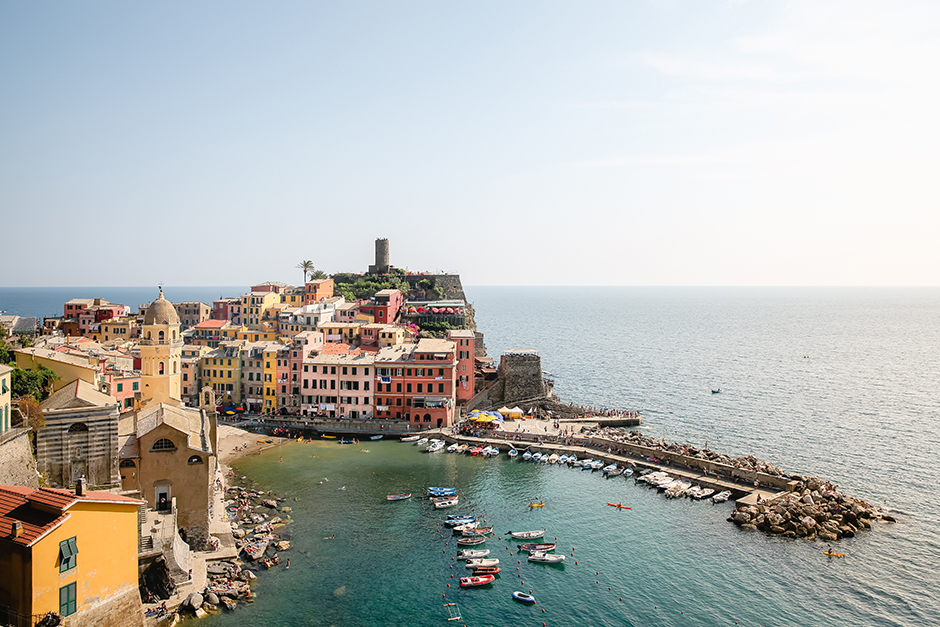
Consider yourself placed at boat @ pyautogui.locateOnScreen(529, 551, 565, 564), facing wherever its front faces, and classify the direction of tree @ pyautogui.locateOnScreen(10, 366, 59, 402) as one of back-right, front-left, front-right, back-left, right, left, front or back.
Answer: back

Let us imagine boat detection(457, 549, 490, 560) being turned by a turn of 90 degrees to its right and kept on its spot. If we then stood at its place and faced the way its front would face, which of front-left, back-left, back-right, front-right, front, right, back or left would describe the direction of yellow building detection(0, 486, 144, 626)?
front-right

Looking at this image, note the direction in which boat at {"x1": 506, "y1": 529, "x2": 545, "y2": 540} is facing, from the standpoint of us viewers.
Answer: facing to the right of the viewer

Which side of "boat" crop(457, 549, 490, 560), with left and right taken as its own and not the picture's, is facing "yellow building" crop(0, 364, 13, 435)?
back

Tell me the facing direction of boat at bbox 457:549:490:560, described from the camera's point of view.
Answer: facing to the right of the viewer

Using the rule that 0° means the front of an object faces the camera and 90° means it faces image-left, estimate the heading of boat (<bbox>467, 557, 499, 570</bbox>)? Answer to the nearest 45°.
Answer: approximately 270°

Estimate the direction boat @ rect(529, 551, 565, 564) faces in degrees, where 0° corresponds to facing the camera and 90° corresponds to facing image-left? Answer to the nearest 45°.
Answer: approximately 270°
